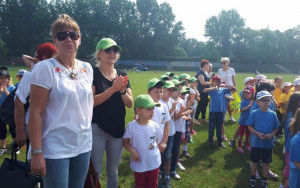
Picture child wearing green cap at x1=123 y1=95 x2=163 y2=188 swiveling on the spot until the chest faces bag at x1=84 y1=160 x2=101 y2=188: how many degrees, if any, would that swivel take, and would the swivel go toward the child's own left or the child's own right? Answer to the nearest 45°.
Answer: approximately 90° to the child's own right

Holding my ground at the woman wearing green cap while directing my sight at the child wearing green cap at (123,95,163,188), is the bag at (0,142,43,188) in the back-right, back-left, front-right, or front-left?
back-right

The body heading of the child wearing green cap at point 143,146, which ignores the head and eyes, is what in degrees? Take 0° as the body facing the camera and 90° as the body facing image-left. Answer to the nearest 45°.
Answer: approximately 315°

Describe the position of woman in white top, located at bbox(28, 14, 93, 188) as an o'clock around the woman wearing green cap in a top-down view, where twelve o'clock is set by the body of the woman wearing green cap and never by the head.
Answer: The woman in white top is roughly at 2 o'clock from the woman wearing green cap.

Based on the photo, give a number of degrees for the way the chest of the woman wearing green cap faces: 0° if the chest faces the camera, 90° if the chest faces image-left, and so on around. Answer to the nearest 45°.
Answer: approximately 315°

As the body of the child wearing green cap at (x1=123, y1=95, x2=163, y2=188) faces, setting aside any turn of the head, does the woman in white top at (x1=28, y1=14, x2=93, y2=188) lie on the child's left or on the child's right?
on the child's right

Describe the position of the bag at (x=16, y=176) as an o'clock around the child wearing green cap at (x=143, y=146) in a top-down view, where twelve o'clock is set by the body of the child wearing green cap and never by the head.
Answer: The bag is roughly at 3 o'clock from the child wearing green cap.
